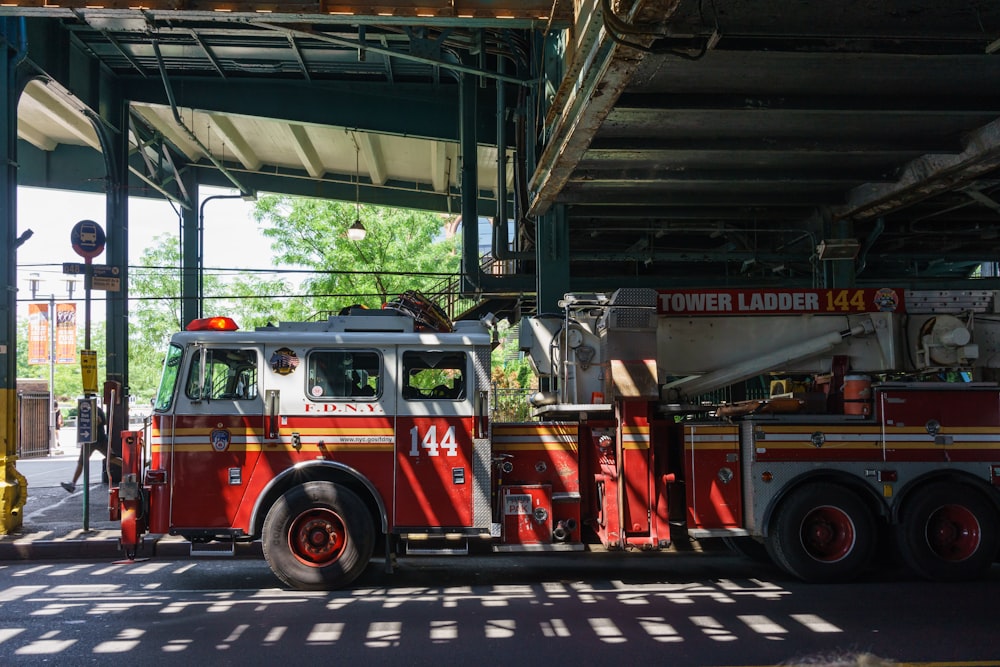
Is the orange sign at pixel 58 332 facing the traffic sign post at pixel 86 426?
yes

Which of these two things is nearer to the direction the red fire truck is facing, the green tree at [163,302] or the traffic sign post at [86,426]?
the traffic sign post

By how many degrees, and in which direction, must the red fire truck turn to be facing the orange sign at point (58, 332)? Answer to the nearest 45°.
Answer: approximately 45° to its right

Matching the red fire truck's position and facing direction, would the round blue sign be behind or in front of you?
in front

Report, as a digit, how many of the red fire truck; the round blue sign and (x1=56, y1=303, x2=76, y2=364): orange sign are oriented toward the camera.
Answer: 2

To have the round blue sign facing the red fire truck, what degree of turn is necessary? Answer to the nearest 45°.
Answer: approximately 45° to its left

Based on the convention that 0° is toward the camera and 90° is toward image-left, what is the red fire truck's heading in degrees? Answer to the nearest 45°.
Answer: approximately 90°

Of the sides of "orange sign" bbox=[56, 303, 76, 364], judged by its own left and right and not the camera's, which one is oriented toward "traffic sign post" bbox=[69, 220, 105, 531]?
front
